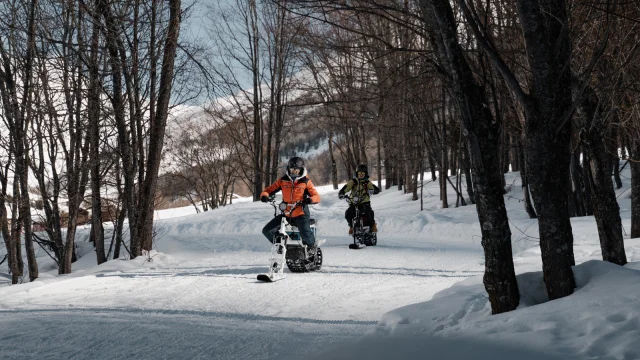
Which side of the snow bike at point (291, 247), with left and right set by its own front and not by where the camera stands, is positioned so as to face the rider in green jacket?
back

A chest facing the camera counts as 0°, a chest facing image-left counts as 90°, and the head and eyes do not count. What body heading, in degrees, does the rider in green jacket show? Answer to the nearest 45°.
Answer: approximately 0°

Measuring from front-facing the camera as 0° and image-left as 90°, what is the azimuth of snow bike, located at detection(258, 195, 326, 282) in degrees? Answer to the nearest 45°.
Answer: approximately 45°

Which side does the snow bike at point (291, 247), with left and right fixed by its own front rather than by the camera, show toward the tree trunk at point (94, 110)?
right

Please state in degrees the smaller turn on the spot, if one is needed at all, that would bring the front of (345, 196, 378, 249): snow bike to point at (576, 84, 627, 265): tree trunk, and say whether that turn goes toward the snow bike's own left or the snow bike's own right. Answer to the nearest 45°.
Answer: approximately 90° to the snow bike's own left

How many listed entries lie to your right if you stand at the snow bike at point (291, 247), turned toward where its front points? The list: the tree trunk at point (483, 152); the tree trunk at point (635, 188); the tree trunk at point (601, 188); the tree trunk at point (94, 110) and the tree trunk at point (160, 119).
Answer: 2

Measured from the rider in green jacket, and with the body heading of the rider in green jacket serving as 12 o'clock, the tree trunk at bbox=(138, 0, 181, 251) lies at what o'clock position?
The tree trunk is roughly at 2 o'clock from the rider in green jacket.

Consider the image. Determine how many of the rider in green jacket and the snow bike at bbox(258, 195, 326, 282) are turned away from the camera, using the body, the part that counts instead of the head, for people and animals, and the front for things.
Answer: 0

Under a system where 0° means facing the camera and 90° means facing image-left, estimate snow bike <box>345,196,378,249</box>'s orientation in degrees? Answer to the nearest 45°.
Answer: approximately 45°

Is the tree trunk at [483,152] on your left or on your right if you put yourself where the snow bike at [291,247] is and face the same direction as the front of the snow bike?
on your left
